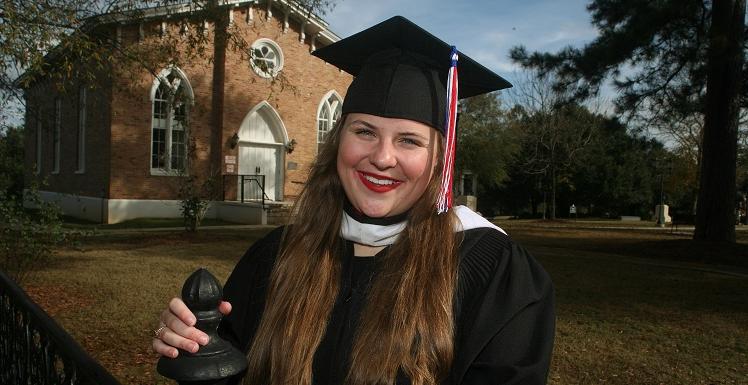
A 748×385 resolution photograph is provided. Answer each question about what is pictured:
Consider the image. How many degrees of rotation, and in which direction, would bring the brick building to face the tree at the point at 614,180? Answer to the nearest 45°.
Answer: approximately 45° to its left

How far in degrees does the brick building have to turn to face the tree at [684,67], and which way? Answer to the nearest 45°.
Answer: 0° — it already faces it

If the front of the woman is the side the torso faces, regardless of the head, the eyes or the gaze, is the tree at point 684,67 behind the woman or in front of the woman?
behind

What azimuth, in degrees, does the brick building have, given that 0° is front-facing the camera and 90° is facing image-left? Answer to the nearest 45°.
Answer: approximately 315°

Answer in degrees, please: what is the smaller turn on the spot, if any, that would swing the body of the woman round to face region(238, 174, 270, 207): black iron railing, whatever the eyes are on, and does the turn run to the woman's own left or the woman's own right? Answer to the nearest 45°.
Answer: approximately 180°

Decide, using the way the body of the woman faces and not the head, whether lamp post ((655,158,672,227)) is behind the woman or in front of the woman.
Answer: behind

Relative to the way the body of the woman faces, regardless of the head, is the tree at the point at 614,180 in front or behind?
behind

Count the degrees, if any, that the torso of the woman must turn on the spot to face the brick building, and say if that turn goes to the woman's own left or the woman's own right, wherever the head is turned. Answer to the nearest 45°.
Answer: approximately 180°

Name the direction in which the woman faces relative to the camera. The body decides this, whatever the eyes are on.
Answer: toward the camera

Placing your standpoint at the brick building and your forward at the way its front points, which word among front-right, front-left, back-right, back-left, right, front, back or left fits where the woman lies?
front-right

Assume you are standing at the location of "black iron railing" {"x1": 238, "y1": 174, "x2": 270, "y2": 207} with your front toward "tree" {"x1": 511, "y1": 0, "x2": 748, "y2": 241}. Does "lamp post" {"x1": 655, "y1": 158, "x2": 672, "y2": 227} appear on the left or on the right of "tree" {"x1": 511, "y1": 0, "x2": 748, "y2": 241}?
left

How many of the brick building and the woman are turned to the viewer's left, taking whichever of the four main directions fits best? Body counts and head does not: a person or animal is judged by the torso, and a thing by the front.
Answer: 0

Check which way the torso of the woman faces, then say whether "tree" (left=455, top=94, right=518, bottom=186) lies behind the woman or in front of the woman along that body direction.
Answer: behind

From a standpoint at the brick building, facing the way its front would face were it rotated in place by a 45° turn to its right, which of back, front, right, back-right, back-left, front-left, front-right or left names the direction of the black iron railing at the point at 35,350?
front
